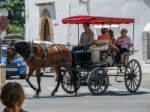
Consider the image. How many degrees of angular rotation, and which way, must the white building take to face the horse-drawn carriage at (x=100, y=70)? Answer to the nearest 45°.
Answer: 0° — it already faces it

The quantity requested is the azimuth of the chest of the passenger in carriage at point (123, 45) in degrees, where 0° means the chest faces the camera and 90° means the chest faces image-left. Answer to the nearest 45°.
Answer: approximately 45°

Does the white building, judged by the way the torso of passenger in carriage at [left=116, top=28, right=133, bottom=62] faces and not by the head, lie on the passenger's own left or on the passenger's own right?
on the passenger's own right

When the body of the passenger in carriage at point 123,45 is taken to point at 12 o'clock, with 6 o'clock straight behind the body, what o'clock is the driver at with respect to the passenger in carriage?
The driver is roughly at 1 o'clock from the passenger in carriage.

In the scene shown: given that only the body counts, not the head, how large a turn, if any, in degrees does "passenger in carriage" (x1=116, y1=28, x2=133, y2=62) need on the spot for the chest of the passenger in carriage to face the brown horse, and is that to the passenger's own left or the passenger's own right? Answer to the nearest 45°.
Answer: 0° — they already face it

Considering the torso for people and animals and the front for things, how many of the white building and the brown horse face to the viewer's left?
1

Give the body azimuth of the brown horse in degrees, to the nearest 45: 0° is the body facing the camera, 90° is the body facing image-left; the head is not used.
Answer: approximately 90°

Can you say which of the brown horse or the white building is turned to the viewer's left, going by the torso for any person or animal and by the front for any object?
the brown horse
